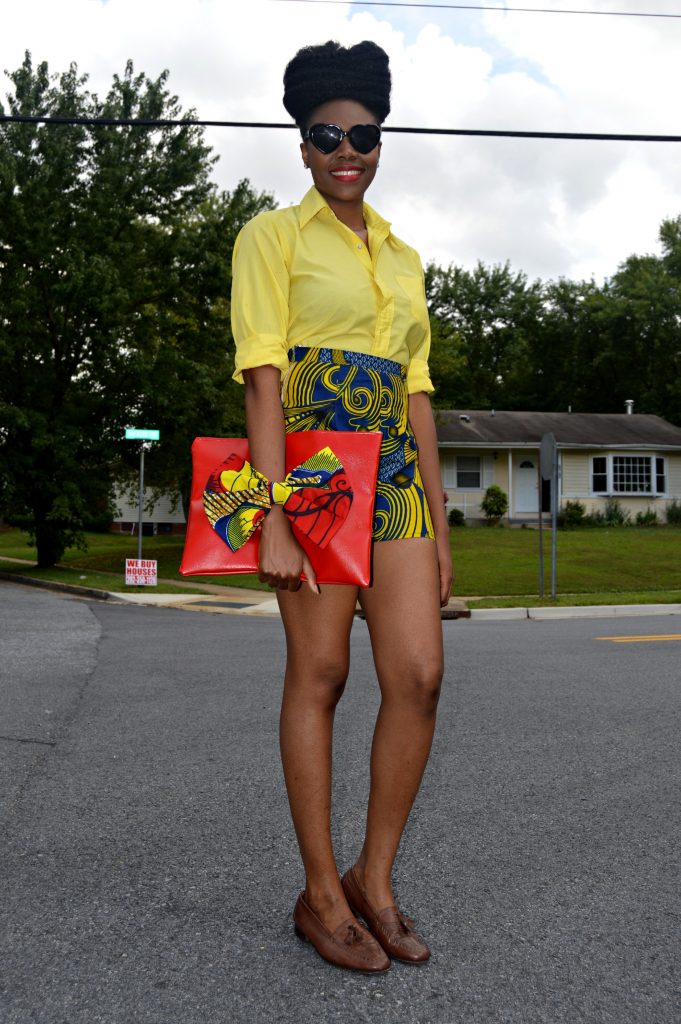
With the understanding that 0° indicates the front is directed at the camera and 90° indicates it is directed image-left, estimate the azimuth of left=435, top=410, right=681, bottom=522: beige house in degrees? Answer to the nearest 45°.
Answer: approximately 0°

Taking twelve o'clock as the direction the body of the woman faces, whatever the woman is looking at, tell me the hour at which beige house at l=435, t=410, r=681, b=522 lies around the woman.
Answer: The beige house is roughly at 8 o'clock from the woman.

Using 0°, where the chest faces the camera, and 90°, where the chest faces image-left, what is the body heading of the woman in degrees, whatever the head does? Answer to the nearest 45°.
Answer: approximately 315°

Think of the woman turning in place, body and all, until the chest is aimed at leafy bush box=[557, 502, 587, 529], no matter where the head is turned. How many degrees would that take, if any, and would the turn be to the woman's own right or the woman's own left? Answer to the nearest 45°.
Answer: approximately 135° to the woman's own left

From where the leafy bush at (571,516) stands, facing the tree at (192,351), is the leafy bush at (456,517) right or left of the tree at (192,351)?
right

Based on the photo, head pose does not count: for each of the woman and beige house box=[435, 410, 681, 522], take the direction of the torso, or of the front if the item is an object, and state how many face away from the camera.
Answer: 0

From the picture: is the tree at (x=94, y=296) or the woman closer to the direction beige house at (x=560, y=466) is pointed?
the woman

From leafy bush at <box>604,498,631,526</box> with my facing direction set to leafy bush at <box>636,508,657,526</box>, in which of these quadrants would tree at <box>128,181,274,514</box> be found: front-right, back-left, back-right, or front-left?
back-right

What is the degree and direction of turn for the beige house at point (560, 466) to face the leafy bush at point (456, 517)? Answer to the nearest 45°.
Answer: approximately 45° to its right

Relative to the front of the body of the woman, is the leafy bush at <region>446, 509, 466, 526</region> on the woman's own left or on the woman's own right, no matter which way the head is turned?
on the woman's own left

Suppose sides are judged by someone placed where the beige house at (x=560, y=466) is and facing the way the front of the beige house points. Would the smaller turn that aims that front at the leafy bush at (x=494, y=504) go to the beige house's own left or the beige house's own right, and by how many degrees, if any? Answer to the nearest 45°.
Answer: approximately 45° to the beige house's own right

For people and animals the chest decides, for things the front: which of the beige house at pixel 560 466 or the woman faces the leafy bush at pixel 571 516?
the beige house
